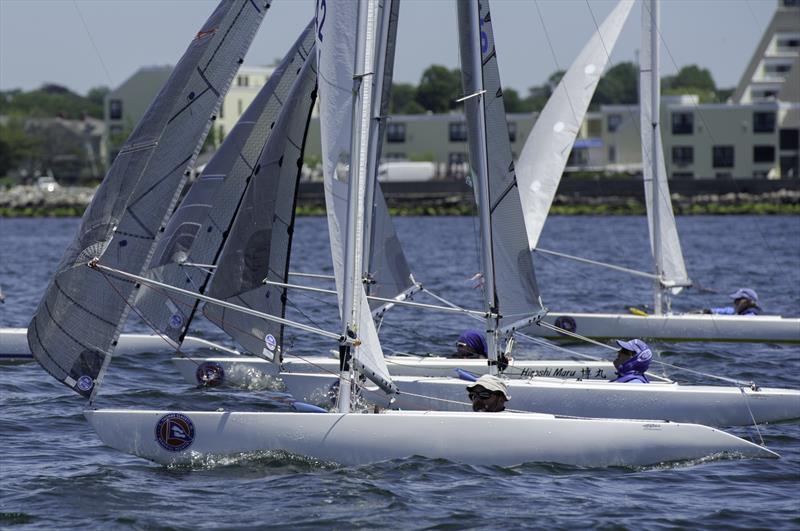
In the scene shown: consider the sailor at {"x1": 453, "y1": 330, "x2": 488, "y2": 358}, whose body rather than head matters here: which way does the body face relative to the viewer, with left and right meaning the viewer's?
facing to the left of the viewer

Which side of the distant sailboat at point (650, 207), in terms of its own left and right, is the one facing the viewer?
left

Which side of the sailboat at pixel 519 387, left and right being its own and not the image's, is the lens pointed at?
left

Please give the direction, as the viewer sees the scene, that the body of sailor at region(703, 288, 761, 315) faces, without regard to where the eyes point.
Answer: to the viewer's left

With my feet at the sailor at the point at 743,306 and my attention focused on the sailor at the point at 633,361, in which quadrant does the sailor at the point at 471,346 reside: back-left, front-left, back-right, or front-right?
front-right

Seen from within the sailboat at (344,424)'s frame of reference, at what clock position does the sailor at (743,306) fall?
The sailor is roughly at 4 o'clock from the sailboat.

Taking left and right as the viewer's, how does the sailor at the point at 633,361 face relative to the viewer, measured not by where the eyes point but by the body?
facing to the left of the viewer
